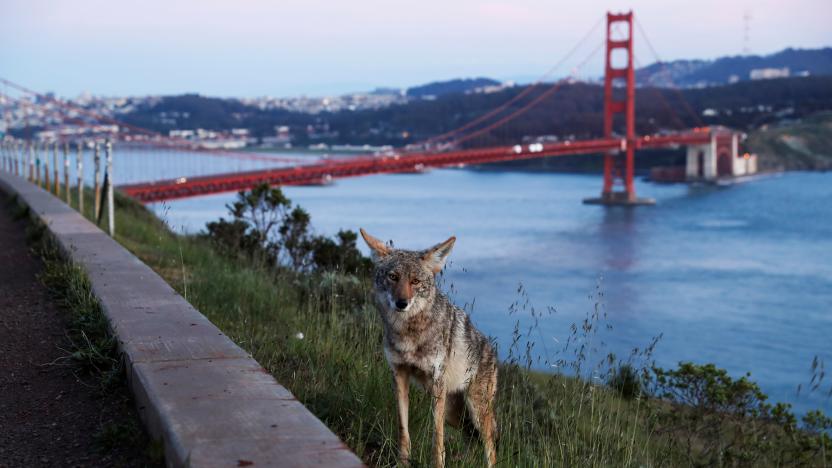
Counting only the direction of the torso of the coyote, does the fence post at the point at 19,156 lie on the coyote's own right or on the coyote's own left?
on the coyote's own right

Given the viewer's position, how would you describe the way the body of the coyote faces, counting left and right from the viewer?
facing the viewer and to the left of the viewer

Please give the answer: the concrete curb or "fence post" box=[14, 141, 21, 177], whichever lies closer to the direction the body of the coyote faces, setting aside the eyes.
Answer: the concrete curb
